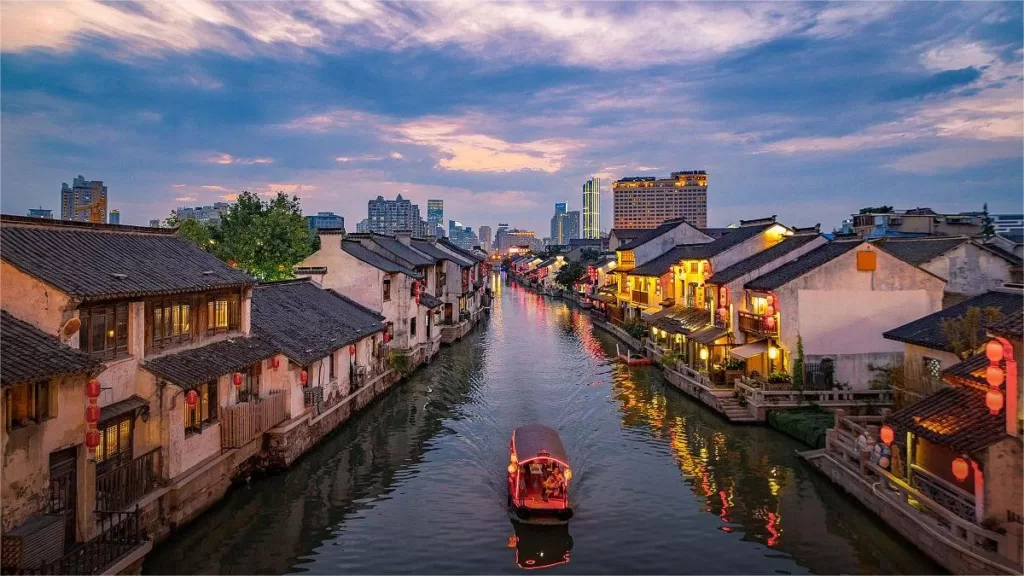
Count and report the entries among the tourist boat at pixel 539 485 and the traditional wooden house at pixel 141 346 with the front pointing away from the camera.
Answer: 0

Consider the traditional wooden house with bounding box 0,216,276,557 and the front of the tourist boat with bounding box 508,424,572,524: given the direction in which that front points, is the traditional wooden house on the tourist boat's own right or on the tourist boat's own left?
on the tourist boat's own right

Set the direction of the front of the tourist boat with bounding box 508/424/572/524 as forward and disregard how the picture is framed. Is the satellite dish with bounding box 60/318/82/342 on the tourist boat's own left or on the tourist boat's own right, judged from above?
on the tourist boat's own right

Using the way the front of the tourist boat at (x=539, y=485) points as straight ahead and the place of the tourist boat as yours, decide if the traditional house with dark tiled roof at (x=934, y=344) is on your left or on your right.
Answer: on your left

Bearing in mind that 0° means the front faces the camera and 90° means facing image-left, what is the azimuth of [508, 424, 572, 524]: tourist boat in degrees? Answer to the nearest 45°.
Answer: approximately 0°

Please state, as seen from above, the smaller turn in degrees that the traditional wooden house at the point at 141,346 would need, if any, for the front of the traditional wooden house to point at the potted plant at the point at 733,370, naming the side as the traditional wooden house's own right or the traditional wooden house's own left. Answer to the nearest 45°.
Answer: approximately 45° to the traditional wooden house's own left

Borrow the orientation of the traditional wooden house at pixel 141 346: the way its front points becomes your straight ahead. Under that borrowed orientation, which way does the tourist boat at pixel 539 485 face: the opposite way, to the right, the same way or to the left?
to the right

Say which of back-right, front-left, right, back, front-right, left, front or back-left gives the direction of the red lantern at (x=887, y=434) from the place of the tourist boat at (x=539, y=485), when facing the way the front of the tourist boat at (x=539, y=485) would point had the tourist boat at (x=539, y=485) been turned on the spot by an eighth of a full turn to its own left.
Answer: front-left

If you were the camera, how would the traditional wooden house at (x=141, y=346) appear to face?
facing the viewer and to the right of the viewer

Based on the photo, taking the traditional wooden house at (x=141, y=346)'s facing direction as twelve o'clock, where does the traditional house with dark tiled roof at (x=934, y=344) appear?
the traditional house with dark tiled roof at (x=934, y=344) is roughly at 11 o'clock from the traditional wooden house at (x=141, y=346).

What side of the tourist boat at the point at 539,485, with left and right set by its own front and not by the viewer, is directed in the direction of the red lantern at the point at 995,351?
left

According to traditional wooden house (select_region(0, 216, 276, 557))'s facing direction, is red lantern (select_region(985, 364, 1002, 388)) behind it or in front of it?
in front
